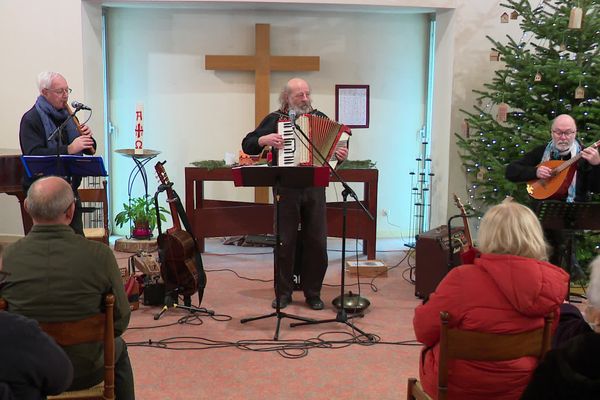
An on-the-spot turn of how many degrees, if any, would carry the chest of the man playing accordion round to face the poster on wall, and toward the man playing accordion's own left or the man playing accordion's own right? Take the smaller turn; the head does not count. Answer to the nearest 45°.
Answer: approximately 180°

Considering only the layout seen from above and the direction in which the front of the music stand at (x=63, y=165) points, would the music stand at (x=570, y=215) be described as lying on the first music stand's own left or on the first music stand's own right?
on the first music stand's own right

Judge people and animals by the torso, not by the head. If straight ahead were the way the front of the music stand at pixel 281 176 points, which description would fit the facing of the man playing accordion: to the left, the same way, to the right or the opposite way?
the opposite way

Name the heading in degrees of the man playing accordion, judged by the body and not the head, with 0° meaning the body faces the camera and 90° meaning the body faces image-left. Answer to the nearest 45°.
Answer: approximately 0°

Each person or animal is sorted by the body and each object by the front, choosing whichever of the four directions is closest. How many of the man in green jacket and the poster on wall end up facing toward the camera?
1

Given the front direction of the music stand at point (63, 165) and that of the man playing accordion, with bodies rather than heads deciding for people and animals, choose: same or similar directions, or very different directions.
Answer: very different directions

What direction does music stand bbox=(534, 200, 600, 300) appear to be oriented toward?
away from the camera

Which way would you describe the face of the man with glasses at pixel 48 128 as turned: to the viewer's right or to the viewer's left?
to the viewer's right

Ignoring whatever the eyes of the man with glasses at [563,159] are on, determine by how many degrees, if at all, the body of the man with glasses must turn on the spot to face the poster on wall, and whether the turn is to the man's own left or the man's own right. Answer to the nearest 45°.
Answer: approximately 135° to the man's own right

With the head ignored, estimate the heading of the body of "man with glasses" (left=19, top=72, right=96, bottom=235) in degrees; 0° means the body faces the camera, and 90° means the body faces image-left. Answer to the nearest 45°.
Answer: approximately 315°

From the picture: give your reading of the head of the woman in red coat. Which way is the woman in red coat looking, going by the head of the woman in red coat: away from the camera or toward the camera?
away from the camera

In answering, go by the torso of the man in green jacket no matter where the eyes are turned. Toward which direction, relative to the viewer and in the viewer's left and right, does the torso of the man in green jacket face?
facing away from the viewer

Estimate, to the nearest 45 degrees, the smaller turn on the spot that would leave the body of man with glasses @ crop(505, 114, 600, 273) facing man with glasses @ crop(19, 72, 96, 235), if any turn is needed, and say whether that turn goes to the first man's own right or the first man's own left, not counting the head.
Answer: approximately 45° to the first man's own right

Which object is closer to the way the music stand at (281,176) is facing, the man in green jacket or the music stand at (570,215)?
the music stand
